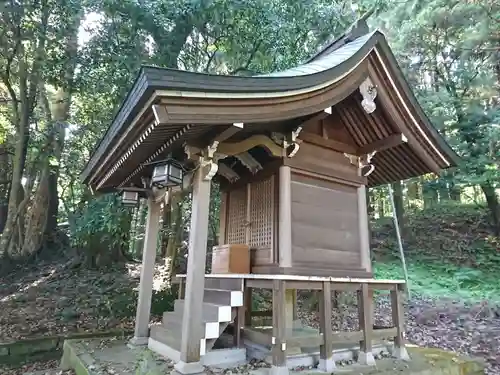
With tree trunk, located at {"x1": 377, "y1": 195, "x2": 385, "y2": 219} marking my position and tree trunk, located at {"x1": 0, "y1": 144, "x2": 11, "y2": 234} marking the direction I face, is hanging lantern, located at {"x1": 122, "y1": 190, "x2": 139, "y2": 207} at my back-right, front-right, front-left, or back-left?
front-left

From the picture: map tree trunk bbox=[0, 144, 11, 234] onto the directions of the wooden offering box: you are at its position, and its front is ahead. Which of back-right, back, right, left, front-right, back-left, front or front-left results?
right

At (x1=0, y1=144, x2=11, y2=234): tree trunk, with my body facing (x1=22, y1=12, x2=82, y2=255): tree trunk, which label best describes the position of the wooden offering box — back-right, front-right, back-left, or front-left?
front-right

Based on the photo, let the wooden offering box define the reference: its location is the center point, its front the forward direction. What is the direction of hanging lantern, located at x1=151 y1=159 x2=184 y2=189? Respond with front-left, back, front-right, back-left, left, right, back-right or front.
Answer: front

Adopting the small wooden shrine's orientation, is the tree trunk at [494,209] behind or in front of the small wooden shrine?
behind

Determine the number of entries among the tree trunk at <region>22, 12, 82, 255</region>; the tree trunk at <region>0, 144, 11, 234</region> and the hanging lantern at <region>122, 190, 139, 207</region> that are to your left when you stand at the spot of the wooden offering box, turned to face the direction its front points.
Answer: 0

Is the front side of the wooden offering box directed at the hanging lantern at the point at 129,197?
no

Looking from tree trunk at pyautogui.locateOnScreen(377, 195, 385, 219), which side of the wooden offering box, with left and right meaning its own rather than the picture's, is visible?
back

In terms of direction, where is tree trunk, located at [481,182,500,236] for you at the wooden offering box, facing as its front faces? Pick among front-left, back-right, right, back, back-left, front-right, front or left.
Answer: back

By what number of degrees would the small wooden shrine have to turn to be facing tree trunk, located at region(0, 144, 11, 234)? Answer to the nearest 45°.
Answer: approximately 90° to its right

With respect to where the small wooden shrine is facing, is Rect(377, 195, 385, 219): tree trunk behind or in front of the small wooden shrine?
behind

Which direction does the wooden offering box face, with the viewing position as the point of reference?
facing the viewer and to the left of the viewer

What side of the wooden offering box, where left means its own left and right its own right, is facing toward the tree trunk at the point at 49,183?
right
